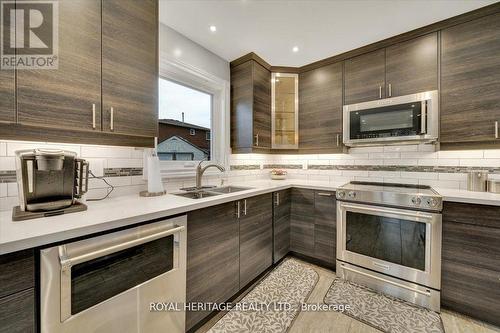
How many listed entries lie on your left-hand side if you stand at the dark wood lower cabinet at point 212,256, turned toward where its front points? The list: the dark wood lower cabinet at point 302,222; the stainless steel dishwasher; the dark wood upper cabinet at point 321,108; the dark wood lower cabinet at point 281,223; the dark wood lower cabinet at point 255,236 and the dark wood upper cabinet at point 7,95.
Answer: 4

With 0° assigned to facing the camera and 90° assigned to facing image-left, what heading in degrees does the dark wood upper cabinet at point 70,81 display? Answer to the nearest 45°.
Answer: approximately 315°

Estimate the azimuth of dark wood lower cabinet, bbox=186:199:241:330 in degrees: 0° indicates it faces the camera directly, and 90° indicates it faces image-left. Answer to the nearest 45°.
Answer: approximately 315°

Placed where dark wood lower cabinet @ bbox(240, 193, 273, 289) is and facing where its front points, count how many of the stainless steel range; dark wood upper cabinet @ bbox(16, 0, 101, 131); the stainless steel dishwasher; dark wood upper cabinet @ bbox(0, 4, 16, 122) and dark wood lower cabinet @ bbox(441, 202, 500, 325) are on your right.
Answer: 3

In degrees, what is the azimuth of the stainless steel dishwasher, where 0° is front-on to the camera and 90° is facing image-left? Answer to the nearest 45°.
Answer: approximately 315°

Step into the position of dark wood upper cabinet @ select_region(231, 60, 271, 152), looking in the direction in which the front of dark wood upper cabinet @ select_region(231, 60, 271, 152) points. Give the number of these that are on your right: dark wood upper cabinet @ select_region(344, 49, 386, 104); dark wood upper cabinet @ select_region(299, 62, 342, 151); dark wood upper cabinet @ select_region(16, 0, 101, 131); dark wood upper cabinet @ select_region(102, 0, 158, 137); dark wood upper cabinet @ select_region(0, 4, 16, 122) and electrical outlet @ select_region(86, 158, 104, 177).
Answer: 4

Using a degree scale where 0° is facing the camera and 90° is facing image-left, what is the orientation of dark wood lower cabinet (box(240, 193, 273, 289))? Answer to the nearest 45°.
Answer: approximately 315°

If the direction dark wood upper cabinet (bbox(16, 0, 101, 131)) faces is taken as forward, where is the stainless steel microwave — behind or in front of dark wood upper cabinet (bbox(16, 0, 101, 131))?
in front
